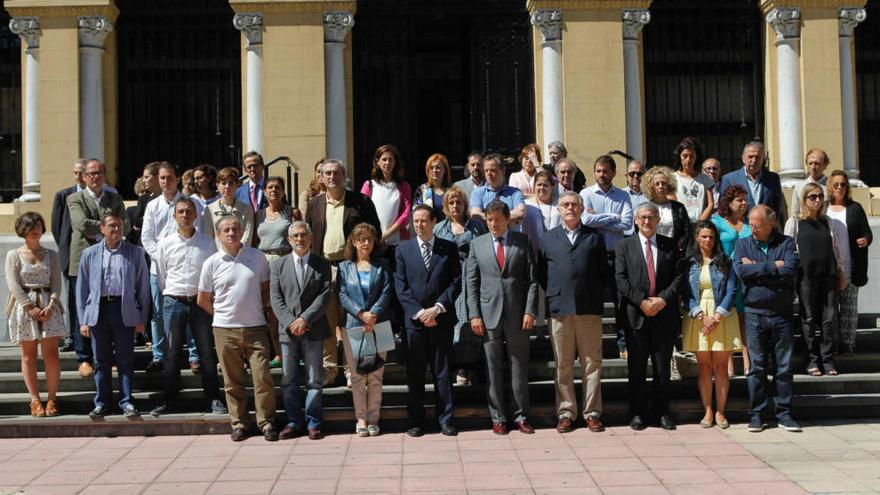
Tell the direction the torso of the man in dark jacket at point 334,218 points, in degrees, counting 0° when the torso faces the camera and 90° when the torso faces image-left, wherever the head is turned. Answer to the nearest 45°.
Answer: approximately 0°

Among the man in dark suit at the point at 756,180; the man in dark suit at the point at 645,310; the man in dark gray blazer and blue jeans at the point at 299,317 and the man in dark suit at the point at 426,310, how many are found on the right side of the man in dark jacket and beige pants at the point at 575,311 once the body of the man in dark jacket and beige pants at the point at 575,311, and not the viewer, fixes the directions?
2

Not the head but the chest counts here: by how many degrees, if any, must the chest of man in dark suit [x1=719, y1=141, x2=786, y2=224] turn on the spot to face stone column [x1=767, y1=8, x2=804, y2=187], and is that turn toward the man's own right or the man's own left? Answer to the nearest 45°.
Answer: approximately 180°

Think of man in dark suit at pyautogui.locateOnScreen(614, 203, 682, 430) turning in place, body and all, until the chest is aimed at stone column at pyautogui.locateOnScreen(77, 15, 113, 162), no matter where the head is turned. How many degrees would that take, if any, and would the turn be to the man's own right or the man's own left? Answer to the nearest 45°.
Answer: approximately 135° to the man's own right

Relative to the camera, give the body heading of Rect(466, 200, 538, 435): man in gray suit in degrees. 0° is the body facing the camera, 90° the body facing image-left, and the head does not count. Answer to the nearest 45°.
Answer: approximately 0°

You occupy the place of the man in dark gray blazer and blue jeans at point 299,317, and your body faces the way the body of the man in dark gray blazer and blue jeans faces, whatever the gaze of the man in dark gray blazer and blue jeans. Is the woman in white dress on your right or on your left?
on your right

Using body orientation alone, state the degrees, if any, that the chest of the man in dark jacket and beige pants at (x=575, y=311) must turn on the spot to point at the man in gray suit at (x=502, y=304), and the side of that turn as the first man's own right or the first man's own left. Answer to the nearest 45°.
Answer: approximately 90° to the first man's own right

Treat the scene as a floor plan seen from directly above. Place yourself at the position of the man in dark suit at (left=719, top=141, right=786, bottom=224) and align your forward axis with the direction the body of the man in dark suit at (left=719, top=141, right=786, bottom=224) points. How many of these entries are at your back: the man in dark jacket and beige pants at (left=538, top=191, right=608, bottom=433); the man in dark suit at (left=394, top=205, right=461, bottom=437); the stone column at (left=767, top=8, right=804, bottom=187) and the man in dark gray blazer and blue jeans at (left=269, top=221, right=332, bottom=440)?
1
